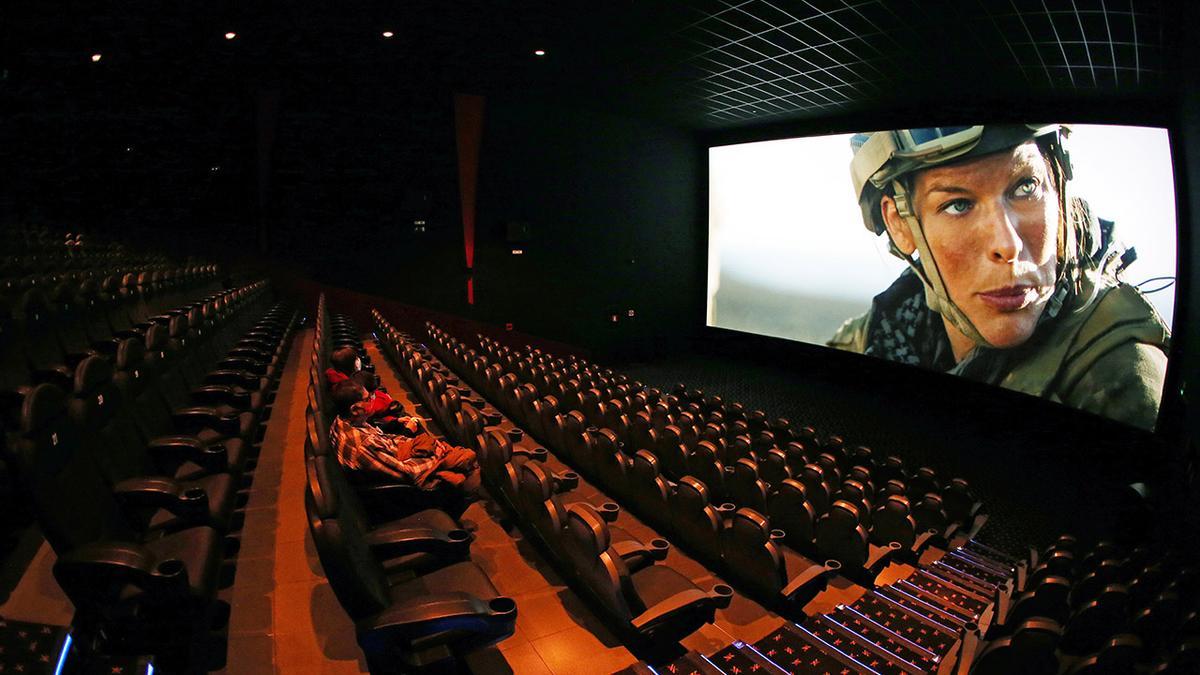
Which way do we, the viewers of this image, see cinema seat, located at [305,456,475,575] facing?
facing to the right of the viewer

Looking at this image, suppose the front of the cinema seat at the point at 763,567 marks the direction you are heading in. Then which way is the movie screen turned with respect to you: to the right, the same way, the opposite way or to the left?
the opposite way

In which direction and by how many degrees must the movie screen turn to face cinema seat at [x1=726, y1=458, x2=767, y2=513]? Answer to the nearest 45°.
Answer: approximately 45° to its left

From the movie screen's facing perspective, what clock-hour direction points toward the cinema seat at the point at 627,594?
The cinema seat is roughly at 11 o'clock from the movie screen.

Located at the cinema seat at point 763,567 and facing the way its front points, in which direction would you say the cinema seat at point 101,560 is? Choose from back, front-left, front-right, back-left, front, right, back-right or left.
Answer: back

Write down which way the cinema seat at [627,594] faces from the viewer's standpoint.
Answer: facing away from the viewer and to the right of the viewer

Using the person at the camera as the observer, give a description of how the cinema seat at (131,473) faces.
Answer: facing to the right of the viewer

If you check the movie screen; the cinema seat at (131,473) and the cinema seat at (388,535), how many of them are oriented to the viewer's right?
2
